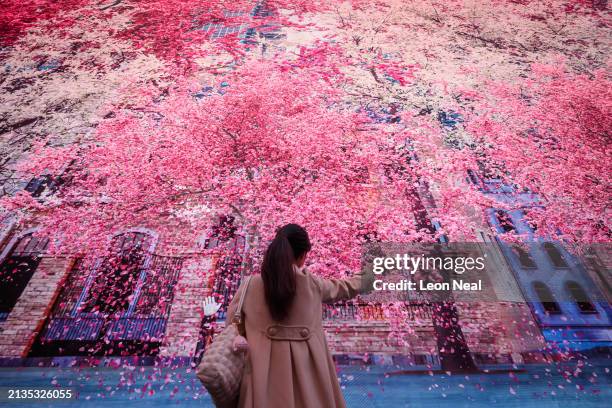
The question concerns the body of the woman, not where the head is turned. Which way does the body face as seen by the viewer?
away from the camera
